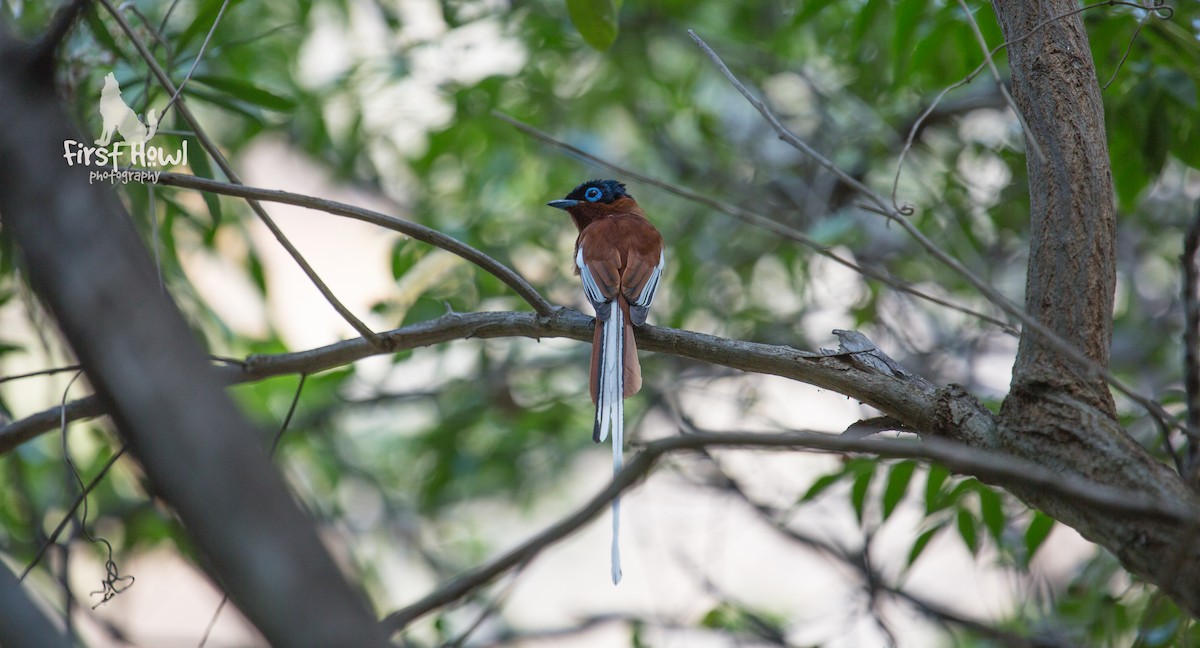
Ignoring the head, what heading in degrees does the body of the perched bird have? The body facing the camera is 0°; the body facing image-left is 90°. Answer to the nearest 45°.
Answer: approximately 180°

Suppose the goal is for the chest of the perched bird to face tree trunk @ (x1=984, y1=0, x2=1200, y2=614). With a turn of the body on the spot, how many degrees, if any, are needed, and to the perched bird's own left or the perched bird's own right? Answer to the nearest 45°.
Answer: approximately 135° to the perched bird's own right
